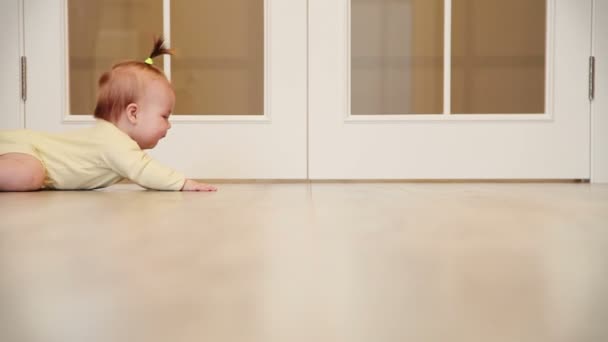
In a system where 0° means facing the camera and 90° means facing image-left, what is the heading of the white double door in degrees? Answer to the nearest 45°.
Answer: approximately 0°
